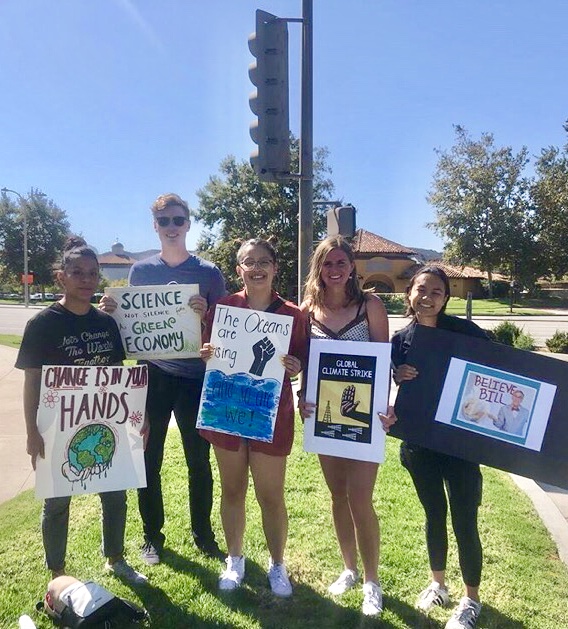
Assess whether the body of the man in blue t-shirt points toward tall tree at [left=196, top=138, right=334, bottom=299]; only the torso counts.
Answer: no

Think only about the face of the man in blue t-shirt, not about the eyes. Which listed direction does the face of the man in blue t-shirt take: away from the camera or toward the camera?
toward the camera

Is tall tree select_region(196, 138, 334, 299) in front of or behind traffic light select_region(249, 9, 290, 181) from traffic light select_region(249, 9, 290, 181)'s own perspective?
in front

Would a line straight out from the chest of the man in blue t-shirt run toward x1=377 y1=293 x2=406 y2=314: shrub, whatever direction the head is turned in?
no

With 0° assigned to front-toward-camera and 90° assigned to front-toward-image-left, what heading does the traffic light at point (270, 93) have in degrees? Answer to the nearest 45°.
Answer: approximately 135°

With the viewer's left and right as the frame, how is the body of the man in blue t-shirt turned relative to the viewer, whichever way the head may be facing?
facing the viewer

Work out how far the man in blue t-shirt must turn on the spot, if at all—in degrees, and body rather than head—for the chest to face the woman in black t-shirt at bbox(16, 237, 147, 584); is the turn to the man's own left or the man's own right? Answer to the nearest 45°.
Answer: approximately 45° to the man's own right

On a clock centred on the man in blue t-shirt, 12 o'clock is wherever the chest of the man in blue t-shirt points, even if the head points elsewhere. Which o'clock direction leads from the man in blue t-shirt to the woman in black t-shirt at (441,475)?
The woman in black t-shirt is roughly at 10 o'clock from the man in blue t-shirt.

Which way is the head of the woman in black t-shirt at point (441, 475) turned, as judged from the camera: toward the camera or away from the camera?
toward the camera

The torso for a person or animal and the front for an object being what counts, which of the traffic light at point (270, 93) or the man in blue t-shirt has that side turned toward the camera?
the man in blue t-shirt

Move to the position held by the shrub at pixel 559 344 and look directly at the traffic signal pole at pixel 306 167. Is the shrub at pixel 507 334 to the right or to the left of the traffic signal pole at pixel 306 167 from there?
right

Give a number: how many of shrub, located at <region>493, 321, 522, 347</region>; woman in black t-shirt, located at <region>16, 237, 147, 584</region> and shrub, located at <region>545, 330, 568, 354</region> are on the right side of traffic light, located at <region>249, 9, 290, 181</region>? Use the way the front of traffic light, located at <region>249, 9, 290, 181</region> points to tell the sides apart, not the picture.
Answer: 2
